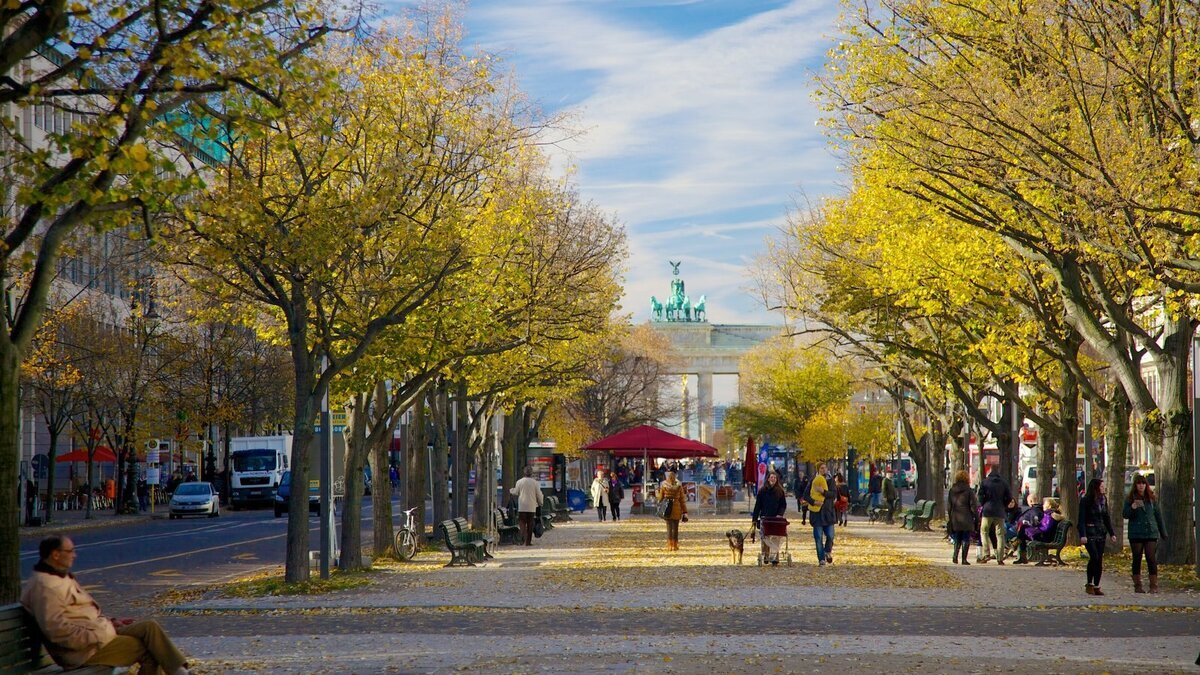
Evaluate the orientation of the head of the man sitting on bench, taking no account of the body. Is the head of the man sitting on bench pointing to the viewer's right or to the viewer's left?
to the viewer's right

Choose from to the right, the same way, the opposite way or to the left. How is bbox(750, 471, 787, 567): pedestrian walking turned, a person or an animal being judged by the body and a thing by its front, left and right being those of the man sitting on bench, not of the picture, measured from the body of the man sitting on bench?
to the right

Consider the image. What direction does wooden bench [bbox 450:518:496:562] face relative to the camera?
to the viewer's right

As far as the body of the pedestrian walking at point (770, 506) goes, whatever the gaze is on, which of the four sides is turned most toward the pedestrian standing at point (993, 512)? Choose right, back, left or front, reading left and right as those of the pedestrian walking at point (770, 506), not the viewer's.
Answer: left

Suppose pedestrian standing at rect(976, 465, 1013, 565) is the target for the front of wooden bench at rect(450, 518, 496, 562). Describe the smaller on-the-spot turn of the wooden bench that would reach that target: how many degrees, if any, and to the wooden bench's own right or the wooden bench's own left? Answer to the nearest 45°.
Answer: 0° — it already faces them

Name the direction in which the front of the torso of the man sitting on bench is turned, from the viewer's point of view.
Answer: to the viewer's right

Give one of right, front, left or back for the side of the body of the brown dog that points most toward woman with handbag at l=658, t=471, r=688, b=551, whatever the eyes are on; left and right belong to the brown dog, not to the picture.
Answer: back

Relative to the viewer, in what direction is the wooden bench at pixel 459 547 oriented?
to the viewer's right
